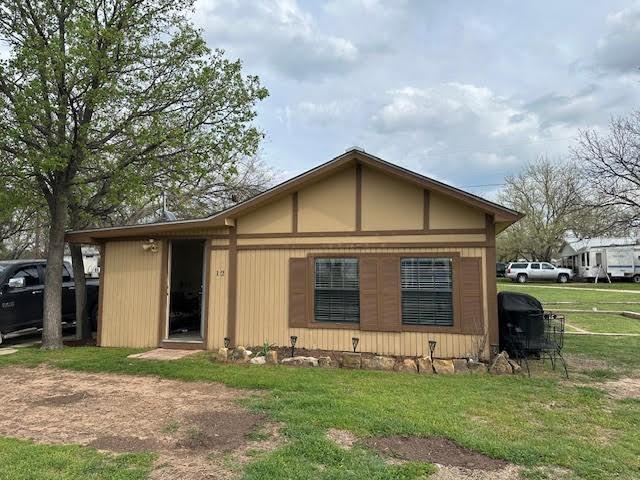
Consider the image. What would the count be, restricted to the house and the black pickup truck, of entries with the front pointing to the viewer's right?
0

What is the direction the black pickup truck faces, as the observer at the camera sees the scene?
facing the viewer and to the left of the viewer

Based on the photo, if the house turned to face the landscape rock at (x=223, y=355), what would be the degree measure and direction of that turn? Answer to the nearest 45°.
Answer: approximately 90° to its right

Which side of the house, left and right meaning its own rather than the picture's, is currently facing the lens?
front

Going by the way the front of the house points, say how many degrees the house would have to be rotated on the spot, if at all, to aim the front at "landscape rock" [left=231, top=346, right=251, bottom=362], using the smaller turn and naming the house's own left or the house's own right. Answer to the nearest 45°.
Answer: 0° — it already faces it

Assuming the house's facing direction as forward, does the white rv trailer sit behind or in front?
behind

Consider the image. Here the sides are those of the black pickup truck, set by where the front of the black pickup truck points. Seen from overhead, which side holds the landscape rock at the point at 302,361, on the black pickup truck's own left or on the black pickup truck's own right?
on the black pickup truck's own left

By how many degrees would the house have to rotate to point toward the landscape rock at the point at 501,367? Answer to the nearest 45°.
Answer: approximately 45° to its left

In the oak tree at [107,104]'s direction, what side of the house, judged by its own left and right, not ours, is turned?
right

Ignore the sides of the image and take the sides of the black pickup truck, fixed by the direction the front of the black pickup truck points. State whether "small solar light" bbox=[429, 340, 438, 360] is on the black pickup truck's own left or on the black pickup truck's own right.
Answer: on the black pickup truck's own left
